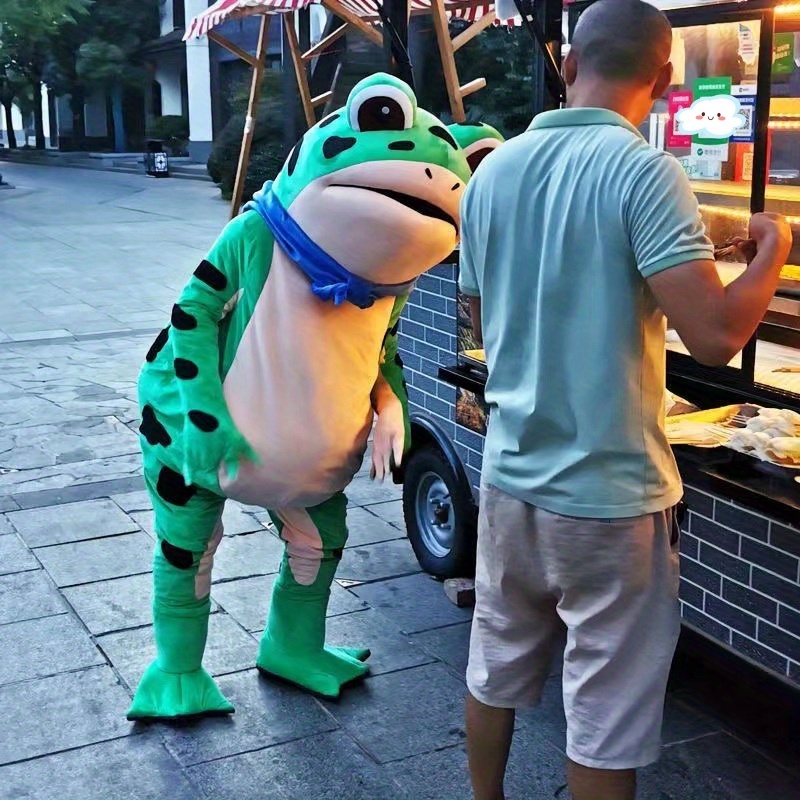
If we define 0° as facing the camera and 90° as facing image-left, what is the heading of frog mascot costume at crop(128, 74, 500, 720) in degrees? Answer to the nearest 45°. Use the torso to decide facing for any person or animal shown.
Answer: approximately 315°

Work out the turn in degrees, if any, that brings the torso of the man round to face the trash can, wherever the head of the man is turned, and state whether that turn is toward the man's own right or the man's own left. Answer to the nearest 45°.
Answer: approximately 90° to the man's own left

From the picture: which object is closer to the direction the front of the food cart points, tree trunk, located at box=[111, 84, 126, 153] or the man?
the man

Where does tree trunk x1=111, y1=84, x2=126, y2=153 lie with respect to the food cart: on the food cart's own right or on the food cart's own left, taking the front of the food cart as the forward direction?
on the food cart's own right

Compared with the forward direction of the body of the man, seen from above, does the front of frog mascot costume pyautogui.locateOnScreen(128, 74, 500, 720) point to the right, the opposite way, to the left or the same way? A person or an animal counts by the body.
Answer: to the right

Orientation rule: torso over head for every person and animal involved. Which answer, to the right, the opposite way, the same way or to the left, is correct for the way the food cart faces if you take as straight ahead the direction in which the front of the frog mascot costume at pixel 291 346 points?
to the right

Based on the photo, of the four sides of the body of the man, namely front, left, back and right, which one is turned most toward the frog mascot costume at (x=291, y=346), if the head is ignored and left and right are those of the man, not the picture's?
left

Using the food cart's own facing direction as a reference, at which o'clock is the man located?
The man is roughly at 11 o'clock from the food cart.

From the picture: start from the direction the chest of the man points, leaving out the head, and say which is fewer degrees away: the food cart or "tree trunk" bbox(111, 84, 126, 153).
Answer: the food cart

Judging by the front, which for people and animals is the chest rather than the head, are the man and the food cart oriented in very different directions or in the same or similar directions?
very different directions

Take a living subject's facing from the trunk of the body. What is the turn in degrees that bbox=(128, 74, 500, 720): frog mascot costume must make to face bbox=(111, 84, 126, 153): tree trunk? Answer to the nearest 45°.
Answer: approximately 135° to its left

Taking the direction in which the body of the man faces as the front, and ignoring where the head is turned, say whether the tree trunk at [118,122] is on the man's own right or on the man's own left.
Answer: on the man's own left
